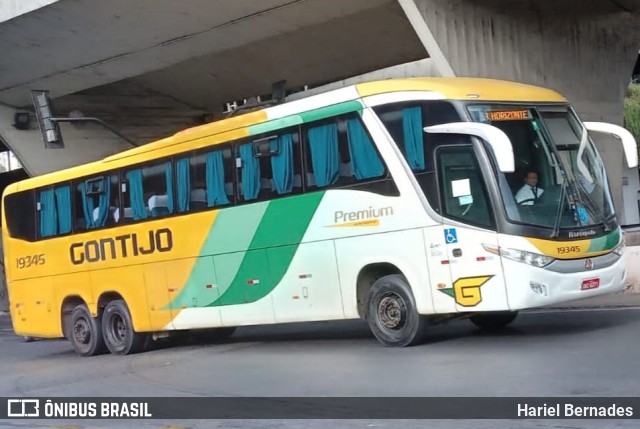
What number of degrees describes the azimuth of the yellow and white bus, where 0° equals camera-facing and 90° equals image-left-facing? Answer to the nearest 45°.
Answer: approximately 315°
